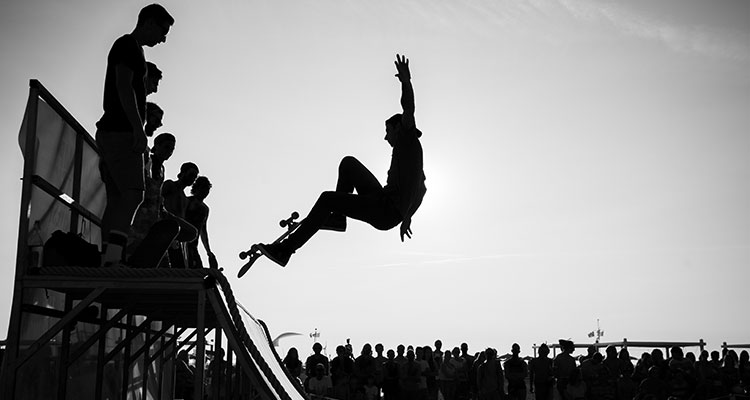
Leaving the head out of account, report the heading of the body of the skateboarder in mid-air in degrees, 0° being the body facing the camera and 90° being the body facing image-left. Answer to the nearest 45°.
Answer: approximately 90°

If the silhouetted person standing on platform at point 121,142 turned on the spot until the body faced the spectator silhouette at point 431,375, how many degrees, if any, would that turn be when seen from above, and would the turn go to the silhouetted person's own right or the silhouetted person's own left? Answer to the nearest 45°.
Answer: approximately 45° to the silhouetted person's own left

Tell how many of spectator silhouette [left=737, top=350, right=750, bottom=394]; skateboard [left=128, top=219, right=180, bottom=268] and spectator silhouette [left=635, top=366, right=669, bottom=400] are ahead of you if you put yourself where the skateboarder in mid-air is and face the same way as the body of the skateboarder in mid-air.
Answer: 1

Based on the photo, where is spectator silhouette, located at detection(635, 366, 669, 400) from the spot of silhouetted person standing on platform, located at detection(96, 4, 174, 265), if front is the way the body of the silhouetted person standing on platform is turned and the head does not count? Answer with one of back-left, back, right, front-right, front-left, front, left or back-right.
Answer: front-left

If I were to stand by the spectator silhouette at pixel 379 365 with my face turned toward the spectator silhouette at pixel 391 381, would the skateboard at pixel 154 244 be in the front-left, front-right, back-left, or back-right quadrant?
front-right

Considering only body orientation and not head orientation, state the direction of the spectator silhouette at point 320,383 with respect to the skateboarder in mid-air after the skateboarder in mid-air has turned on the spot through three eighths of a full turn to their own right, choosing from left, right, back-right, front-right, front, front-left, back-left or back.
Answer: front-left

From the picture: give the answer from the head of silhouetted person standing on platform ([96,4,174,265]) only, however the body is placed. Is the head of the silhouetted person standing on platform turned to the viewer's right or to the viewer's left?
to the viewer's right

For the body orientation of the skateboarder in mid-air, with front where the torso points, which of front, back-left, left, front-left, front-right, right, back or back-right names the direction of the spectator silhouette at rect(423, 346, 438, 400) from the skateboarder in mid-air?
right

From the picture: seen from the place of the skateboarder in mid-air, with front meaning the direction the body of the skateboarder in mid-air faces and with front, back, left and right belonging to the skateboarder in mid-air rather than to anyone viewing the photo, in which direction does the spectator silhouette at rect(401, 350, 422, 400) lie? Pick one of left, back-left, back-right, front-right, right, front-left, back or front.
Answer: right

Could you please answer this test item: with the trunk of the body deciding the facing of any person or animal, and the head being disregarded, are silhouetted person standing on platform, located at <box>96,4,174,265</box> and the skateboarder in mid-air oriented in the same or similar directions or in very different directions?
very different directions

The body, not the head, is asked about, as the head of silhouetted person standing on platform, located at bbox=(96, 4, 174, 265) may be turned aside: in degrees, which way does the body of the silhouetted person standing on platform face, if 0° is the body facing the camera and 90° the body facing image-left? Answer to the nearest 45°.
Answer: approximately 270°

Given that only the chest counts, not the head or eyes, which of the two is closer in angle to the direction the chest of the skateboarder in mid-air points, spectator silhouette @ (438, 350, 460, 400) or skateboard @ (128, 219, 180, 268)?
the skateboard

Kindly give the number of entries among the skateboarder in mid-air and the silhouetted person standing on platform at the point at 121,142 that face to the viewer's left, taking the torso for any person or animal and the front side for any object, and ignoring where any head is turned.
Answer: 1

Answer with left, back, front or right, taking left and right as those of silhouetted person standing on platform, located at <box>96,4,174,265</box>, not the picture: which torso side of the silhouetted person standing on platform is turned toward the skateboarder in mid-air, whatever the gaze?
front
